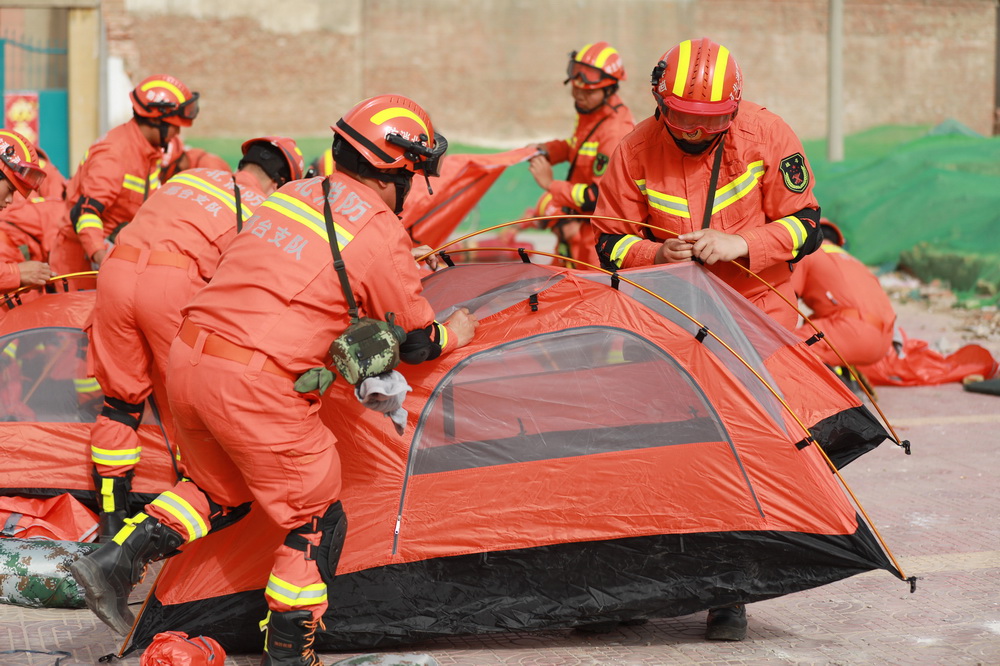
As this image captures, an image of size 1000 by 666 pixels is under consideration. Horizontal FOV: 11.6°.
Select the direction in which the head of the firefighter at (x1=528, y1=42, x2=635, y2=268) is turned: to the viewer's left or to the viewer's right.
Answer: to the viewer's left

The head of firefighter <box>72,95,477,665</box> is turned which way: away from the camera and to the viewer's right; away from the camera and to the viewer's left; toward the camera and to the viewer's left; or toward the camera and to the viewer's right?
away from the camera and to the viewer's right

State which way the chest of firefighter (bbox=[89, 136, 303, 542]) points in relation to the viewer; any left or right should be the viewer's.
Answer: facing away from the viewer and to the right of the viewer

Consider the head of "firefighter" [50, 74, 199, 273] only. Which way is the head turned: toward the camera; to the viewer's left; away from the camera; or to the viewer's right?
to the viewer's right

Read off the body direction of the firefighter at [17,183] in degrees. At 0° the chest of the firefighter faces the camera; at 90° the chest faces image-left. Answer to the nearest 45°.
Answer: approximately 270°

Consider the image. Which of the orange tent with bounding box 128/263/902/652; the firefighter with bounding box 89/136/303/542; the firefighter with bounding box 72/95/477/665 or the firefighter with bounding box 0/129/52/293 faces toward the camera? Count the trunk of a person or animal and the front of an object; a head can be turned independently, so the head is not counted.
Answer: the orange tent
